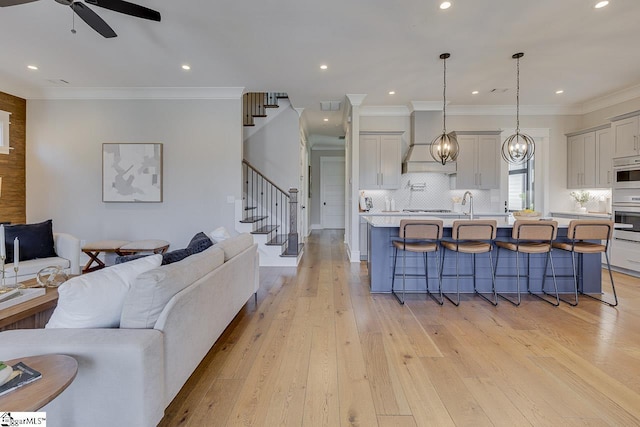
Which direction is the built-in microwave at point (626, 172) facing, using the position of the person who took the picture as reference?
facing the viewer and to the left of the viewer

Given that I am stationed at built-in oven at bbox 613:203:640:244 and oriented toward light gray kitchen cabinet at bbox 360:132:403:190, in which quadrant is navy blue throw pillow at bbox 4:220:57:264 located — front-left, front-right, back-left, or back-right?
front-left

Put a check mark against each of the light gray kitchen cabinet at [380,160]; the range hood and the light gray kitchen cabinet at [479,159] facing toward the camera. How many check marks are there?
3

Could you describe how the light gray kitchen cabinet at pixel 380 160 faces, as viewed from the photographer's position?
facing the viewer

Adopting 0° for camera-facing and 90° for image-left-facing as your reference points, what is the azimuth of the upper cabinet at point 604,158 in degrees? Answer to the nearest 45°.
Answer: approximately 45°

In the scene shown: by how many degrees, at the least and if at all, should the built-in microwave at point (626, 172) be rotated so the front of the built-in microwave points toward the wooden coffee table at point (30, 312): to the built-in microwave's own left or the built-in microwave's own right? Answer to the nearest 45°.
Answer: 0° — it already faces it

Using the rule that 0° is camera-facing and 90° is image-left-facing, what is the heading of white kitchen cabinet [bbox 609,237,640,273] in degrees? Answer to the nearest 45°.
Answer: approximately 45°

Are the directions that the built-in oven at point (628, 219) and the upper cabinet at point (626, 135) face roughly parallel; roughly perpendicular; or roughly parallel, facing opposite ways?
roughly parallel
